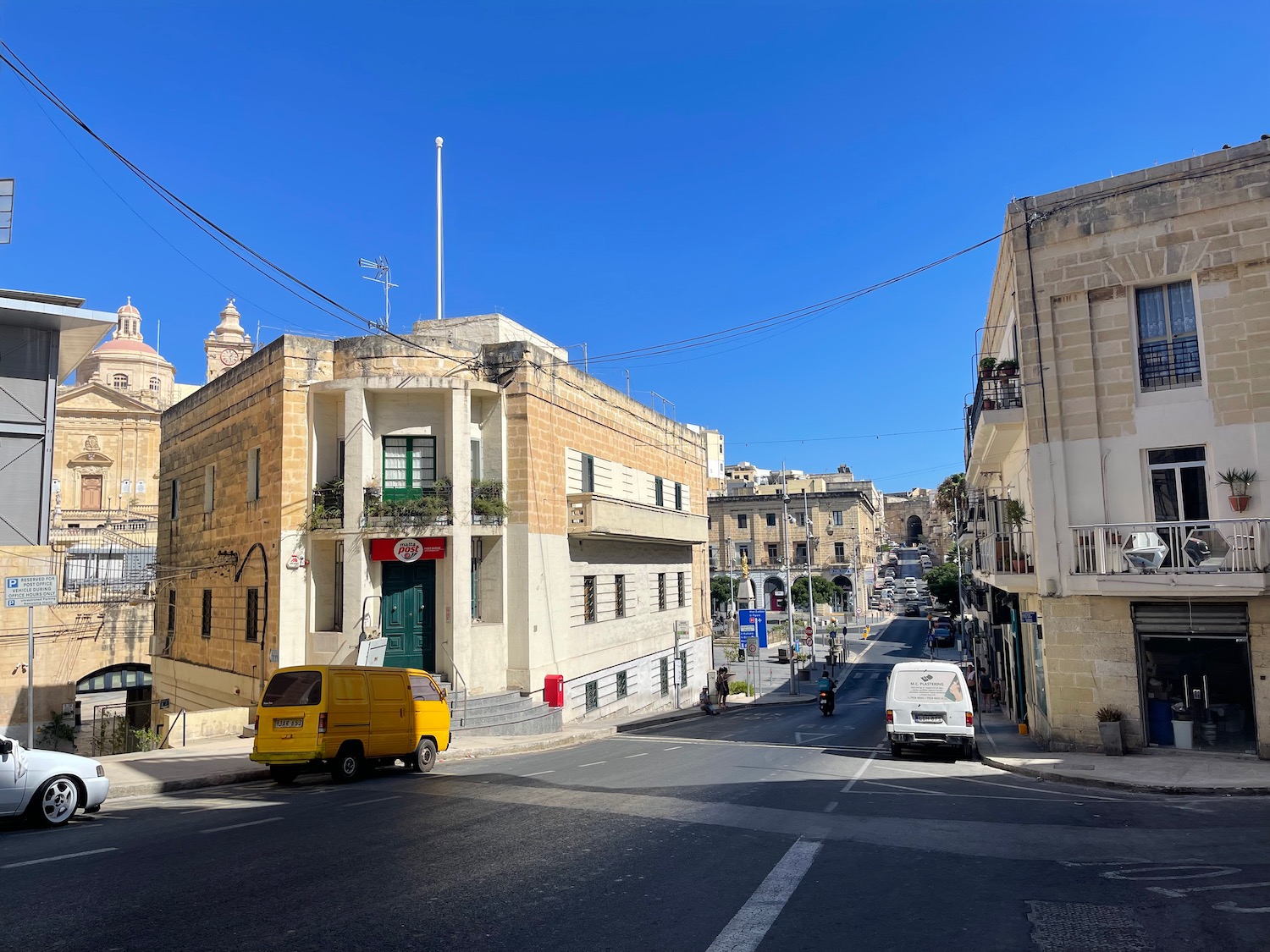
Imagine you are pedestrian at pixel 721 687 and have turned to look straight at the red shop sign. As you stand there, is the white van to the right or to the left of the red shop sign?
left

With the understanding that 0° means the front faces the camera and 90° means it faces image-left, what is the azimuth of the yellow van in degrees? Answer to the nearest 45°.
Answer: approximately 225°

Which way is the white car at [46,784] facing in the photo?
to the viewer's right

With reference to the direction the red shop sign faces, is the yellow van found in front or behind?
in front

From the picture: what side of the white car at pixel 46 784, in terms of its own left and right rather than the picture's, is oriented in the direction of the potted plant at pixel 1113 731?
front

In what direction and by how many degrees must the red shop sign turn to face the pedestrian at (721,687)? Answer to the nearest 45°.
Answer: approximately 135° to its left

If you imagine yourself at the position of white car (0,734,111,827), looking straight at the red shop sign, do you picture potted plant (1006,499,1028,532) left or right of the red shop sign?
right

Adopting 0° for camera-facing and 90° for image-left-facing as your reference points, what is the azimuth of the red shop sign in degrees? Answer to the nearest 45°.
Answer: approximately 0°
